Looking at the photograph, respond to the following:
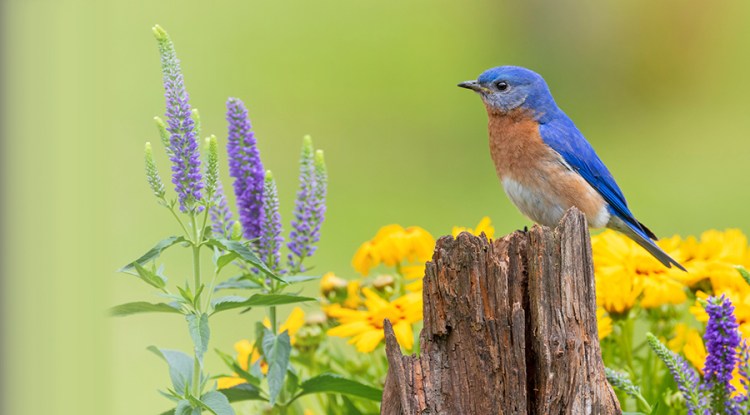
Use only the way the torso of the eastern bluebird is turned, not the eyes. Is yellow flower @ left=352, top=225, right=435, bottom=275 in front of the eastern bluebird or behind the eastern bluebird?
in front

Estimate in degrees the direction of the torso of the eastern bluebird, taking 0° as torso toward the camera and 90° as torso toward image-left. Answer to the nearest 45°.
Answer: approximately 90°

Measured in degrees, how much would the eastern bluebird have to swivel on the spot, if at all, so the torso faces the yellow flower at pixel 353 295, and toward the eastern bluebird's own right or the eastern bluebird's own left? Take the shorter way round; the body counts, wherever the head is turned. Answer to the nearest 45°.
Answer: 0° — it already faces it

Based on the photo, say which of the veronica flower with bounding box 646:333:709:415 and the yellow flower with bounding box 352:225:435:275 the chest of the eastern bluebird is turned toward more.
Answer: the yellow flower
